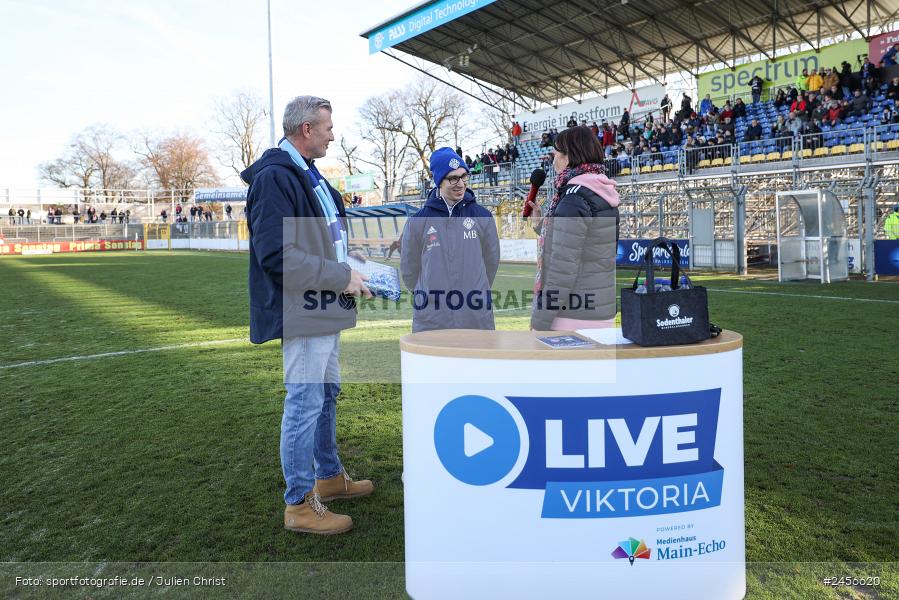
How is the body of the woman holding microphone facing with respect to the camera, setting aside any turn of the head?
to the viewer's left

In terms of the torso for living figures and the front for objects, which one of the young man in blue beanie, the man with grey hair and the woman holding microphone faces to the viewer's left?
the woman holding microphone

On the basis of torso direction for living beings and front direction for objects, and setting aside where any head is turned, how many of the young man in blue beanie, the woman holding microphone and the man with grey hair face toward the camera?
1

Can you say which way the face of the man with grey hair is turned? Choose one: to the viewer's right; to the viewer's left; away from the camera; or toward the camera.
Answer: to the viewer's right

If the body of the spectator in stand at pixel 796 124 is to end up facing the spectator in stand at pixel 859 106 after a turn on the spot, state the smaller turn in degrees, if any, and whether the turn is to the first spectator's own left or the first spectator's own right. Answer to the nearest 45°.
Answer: approximately 135° to the first spectator's own left

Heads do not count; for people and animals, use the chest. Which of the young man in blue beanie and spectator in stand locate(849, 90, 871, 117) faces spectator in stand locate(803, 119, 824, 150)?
spectator in stand locate(849, 90, 871, 117)

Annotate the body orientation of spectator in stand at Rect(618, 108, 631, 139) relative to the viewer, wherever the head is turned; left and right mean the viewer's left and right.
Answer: facing the viewer and to the left of the viewer

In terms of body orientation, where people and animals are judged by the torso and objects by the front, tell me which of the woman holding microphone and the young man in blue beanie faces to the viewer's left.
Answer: the woman holding microphone

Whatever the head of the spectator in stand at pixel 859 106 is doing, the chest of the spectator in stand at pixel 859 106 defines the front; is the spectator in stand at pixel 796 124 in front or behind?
in front

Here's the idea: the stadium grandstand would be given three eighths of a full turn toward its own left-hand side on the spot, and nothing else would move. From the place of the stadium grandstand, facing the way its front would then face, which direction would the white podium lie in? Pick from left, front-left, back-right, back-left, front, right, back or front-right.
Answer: right

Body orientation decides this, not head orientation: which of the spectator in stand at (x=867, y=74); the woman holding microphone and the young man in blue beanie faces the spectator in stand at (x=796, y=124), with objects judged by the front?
the spectator in stand at (x=867, y=74)

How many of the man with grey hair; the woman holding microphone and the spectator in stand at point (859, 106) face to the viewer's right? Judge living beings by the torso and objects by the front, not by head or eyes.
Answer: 1

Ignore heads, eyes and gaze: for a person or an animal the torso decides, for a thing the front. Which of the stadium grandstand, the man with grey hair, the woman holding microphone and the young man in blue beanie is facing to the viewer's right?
the man with grey hair

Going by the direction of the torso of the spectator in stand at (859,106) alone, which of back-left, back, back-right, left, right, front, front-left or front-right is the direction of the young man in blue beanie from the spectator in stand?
front-left

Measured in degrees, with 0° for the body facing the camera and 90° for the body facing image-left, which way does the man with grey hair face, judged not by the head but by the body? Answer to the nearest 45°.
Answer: approximately 270°
